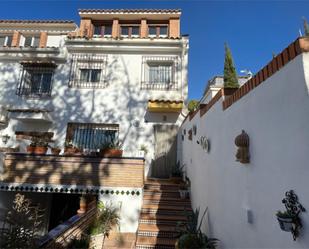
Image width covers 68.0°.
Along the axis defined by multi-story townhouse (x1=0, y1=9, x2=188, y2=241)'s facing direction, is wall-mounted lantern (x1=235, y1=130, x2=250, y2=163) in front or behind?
in front

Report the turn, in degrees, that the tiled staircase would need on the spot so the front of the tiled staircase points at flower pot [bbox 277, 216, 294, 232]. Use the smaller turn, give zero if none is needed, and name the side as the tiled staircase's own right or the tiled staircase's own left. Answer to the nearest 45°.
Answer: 0° — it already faces it

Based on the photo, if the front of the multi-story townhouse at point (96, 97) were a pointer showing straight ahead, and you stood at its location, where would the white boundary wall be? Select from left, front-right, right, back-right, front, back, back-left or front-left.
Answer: front

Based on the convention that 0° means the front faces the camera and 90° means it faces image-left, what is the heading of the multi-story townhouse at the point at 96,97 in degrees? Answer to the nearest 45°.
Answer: approximately 0°

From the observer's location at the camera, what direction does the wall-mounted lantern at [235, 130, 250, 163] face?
facing the viewer and to the left of the viewer

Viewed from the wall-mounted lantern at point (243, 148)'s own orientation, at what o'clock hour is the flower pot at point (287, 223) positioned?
The flower pot is roughly at 10 o'clock from the wall-mounted lantern.

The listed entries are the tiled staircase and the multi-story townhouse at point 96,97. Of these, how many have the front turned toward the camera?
2

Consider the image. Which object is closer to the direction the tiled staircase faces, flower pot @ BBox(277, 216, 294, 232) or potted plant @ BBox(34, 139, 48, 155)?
the flower pot

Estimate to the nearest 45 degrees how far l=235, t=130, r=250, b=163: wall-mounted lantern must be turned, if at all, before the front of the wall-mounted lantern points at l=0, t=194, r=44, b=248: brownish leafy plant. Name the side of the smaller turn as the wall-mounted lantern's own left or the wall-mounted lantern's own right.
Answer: approximately 45° to the wall-mounted lantern's own right

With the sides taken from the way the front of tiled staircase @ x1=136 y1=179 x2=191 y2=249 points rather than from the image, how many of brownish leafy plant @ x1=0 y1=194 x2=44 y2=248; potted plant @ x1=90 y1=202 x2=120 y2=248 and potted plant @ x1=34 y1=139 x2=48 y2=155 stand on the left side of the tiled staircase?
0

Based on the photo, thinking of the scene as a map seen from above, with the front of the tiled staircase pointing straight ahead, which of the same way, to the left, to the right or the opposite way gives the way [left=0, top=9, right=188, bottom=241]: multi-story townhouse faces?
the same way

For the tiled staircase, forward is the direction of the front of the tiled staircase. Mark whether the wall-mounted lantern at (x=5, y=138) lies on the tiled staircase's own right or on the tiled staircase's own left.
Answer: on the tiled staircase's own right

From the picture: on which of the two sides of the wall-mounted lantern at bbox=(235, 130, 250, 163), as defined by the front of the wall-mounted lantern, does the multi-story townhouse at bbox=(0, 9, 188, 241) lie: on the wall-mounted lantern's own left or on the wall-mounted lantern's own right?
on the wall-mounted lantern's own right

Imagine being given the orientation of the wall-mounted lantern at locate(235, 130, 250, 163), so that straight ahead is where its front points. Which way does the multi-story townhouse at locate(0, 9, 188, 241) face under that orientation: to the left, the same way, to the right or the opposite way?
to the left

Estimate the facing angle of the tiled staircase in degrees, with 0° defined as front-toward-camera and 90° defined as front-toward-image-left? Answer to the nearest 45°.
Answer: approximately 0°
